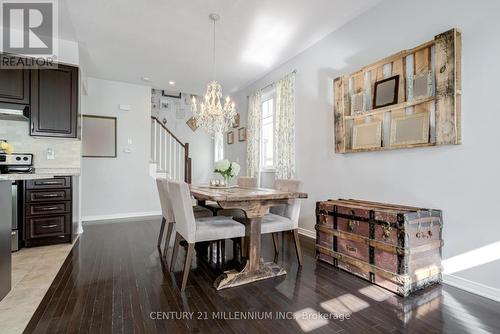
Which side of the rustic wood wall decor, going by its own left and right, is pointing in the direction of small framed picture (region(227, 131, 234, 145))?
right

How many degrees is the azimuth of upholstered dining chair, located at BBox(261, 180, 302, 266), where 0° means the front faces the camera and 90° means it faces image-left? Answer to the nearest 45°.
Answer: approximately 45°

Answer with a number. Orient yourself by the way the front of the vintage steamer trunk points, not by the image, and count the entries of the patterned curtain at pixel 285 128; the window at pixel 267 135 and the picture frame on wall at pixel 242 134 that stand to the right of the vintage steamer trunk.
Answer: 3

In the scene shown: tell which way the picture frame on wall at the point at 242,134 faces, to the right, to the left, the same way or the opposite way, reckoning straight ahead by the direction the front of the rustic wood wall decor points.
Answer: to the left

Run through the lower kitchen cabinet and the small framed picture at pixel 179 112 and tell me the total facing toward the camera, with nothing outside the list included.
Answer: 2

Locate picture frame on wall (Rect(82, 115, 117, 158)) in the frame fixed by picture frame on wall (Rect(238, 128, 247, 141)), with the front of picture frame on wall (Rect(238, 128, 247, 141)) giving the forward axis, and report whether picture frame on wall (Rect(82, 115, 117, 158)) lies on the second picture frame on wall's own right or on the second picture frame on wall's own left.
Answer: on the second picture frame on wall's own right

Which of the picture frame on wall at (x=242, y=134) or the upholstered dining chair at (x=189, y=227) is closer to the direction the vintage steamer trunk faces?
the upholstered dining chair
